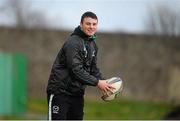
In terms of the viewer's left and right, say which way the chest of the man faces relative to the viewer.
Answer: facing the viewer and to the right of the viewer
